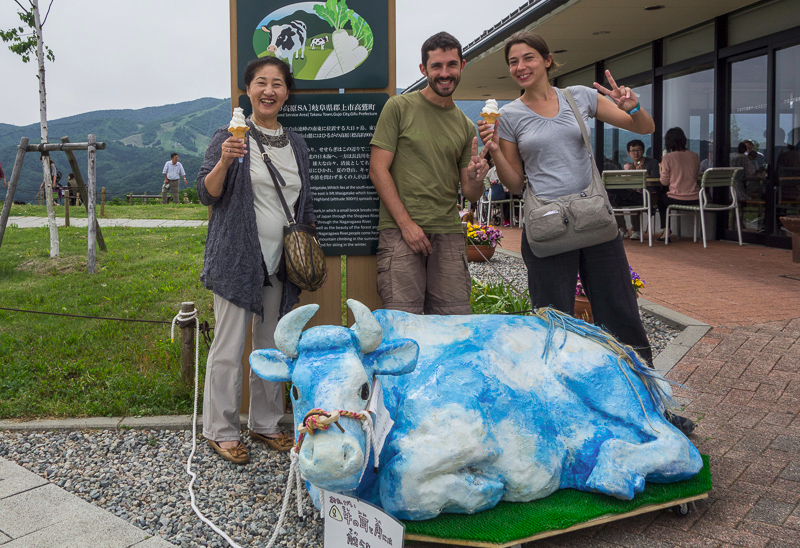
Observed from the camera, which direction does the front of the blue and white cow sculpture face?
facing the viewer and to the left of the viewer

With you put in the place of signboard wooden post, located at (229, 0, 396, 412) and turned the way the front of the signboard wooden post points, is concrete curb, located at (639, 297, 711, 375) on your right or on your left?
on your left

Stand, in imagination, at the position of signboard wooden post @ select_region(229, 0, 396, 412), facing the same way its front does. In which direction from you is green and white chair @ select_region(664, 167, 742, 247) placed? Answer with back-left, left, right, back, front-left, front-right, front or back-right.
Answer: back-left

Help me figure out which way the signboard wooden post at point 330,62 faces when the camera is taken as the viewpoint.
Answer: facing the viewer

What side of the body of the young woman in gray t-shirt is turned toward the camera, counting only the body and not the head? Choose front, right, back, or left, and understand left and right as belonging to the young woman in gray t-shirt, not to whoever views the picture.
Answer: front

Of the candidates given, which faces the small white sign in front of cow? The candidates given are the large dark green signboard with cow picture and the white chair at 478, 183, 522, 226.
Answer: the large dark green signboard with cow picture

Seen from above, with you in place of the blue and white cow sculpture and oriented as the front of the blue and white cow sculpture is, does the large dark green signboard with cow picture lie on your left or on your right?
on your right

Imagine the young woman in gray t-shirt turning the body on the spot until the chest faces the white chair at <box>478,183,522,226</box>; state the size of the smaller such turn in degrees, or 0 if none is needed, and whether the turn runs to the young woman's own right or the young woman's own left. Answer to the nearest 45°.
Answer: approximately 180°
